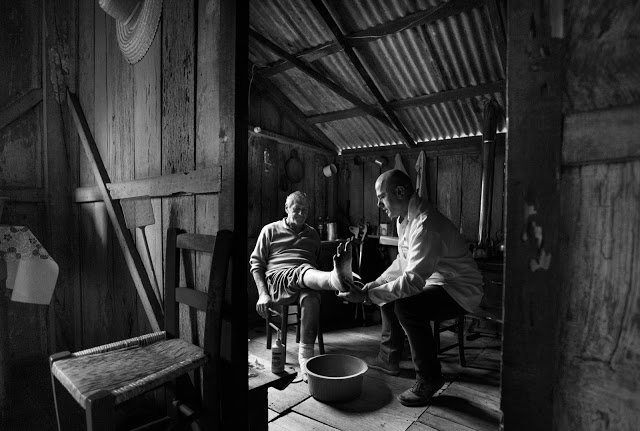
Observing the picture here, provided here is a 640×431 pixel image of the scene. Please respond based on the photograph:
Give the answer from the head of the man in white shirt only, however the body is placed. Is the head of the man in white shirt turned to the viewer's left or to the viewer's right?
to the viewer's left

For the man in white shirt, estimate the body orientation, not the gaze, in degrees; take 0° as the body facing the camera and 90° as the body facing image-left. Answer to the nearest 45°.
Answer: approximately 90°

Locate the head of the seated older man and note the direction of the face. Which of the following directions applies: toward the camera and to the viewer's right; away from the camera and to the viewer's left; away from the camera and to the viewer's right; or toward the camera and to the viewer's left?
toward the camera and to the viewer's right

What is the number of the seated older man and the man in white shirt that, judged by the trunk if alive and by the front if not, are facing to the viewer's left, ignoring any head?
1

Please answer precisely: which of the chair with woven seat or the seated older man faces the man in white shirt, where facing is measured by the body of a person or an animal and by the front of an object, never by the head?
the seated older man

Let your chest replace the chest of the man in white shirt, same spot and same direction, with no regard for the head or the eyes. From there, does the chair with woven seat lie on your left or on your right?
on your left

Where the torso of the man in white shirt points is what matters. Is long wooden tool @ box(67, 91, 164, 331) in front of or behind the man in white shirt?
in front

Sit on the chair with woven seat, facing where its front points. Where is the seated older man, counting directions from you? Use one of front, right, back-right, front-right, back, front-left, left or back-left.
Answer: back

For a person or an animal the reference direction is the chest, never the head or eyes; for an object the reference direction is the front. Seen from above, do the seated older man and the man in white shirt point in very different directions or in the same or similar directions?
very different directions
